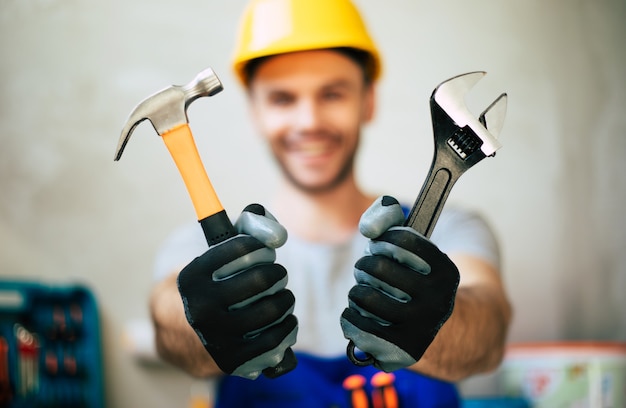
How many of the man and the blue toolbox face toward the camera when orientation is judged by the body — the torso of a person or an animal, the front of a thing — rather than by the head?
2

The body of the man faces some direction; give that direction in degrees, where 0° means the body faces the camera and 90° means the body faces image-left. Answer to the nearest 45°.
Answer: approximately 0°

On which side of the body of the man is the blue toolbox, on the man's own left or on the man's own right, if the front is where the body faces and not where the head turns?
on the man's own right

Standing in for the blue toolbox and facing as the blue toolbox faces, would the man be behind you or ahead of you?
ahead
